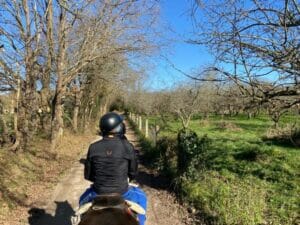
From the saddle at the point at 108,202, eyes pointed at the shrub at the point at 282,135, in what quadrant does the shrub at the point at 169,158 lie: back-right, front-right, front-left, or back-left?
front-left

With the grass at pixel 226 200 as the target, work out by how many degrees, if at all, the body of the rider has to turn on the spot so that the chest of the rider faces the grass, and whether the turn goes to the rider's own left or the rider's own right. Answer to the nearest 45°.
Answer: approximately 45° to the rider's own right

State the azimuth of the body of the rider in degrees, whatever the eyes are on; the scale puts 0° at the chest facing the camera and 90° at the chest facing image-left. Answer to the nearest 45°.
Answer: approximately 180°

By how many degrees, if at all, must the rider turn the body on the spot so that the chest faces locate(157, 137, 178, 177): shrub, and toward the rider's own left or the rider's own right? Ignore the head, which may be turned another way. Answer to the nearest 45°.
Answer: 0° — they already face it

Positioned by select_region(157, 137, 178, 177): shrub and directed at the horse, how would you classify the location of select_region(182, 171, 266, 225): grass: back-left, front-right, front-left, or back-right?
front-left
